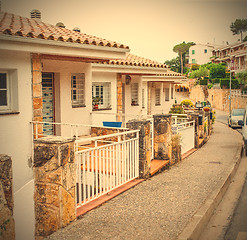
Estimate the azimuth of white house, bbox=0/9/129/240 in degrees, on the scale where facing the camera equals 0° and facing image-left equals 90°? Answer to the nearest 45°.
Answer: approximately 315°

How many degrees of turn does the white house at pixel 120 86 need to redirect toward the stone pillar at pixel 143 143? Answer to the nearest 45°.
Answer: approximately 45° to its right

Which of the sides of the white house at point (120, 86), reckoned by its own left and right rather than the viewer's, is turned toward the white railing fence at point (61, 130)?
right

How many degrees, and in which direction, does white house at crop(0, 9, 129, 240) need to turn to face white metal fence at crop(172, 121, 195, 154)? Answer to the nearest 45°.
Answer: approximately 90° to its left

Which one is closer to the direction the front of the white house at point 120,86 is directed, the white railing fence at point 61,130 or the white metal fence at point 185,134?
the white metal fence

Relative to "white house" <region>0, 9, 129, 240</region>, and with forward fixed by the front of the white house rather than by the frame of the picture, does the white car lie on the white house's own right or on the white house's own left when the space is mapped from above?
on the white house's own left

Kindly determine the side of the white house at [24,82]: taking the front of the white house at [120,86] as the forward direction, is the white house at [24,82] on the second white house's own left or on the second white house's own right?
on the second white house's own right

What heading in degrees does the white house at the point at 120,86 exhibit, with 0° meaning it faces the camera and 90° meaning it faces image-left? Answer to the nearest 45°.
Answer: approximately 315°

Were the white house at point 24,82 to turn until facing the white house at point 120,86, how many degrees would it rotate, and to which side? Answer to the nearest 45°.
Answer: approximately 90° to its left
